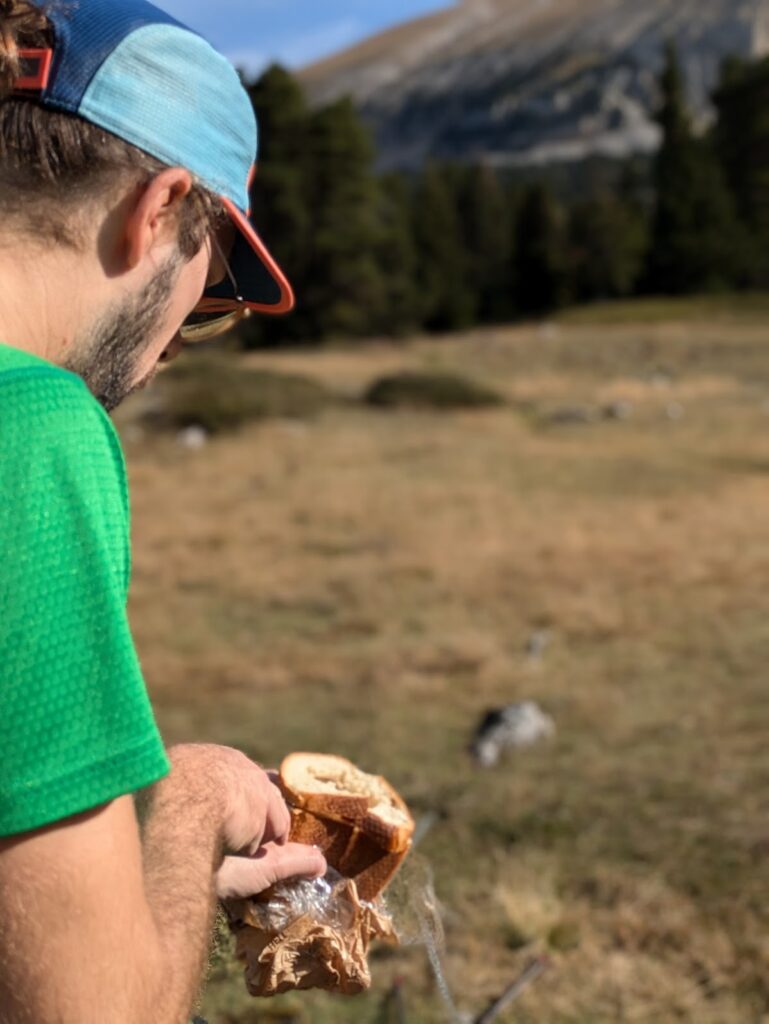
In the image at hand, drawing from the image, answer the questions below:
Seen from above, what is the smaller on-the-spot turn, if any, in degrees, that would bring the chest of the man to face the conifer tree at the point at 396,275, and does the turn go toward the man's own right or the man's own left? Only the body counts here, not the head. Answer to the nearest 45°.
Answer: approximately 45° to the man's own left

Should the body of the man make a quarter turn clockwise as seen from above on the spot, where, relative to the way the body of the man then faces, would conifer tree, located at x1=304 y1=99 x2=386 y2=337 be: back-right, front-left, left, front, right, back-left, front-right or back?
back-left

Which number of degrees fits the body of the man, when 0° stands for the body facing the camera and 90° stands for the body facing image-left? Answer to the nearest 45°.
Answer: approximately 225°

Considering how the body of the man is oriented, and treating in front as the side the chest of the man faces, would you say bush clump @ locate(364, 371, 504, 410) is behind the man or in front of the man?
in front

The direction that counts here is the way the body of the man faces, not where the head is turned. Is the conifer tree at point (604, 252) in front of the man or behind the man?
in front

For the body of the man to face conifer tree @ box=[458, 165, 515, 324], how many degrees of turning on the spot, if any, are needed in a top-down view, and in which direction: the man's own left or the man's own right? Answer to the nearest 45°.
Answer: approximately 45° to the man's own left

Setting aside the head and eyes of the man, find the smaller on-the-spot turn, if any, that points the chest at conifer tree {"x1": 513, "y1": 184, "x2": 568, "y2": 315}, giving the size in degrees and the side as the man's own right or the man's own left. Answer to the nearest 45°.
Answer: approximately 45° to the man's own left

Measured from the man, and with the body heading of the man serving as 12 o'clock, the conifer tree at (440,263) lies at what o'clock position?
The conifer tree is roughly at 11 o'clock from the man.

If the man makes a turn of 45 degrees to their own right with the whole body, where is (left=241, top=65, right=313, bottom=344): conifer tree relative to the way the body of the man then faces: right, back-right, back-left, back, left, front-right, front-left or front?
left
